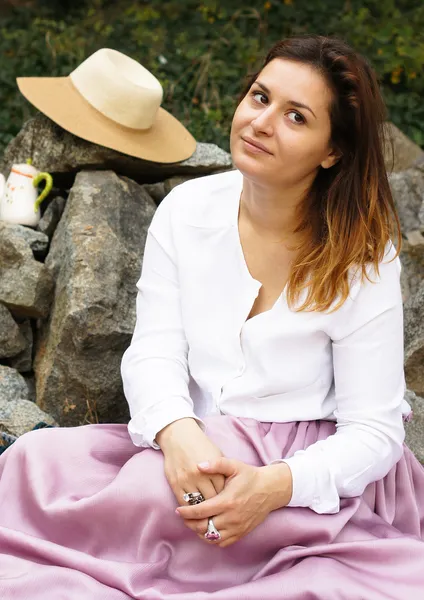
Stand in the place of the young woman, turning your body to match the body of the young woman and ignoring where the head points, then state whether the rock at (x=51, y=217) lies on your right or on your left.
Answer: on your right

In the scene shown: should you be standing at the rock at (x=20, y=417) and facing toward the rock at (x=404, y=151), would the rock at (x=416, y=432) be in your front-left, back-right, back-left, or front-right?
front-right

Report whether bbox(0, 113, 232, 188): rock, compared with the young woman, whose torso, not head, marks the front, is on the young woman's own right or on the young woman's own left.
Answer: on the young woman's own right

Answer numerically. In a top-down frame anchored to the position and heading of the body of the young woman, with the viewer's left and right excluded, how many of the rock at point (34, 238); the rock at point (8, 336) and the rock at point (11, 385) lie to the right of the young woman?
3

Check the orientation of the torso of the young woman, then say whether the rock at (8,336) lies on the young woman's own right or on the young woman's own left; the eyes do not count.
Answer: on the young woman's own right

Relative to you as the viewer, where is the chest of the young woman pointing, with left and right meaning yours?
facing the viewer and to the left of the viewer

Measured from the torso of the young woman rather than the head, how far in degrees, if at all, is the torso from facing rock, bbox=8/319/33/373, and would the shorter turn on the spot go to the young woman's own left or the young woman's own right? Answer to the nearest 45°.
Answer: approximately 90° to the young woman's own right

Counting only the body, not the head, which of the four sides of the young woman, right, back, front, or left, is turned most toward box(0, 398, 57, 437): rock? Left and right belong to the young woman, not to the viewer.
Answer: right

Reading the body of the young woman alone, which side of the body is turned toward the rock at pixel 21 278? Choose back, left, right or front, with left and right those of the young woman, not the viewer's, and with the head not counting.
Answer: right
